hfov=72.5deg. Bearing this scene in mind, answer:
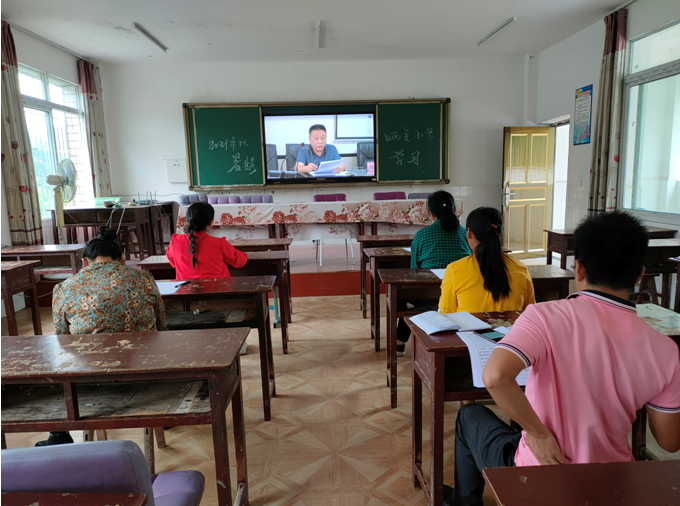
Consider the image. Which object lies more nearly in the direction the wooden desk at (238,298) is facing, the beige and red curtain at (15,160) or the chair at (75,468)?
the chair

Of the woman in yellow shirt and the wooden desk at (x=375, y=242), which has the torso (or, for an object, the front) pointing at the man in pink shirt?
the wooden desk

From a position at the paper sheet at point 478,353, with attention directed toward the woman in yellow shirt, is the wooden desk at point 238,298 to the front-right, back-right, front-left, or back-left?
front-left

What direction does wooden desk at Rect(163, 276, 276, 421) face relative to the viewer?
toward the camera

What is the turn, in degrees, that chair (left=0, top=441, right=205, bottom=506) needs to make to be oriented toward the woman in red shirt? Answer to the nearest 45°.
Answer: approximately 45° to its left

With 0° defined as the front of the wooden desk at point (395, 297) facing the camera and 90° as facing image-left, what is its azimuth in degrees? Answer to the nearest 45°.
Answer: approximately 0°

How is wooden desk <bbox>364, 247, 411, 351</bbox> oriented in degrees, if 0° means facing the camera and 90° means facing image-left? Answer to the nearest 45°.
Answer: approximately 0°

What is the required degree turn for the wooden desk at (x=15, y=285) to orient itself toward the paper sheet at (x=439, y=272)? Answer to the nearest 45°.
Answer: approximately 45° to its left

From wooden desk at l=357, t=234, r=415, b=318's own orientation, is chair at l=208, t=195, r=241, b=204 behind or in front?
behind

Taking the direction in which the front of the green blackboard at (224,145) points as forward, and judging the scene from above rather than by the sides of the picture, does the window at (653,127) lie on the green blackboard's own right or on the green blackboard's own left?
on the green blackboard's own left

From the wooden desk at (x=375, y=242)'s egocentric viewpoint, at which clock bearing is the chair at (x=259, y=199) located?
The chair is roughly at 5 o'clock from the wooden desk.

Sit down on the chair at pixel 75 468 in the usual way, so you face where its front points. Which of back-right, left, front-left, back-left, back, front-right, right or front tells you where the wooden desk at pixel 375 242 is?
front

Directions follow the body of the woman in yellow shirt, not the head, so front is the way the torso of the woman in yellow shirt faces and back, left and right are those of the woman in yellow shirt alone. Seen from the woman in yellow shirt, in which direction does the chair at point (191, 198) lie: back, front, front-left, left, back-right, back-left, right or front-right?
front-left

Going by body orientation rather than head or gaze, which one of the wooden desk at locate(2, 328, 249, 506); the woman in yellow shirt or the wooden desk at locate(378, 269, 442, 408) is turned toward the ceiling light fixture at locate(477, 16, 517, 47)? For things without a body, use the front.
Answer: the woman in yellow shirt

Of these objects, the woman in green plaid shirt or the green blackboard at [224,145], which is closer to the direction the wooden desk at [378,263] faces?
the woman in green plaid shirt

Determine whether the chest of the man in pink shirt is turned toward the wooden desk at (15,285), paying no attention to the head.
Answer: no

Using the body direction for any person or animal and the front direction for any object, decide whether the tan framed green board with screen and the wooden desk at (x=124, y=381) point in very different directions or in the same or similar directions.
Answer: same or similar directions

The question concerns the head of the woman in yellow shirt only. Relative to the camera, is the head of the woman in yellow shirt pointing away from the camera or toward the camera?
away from the camera

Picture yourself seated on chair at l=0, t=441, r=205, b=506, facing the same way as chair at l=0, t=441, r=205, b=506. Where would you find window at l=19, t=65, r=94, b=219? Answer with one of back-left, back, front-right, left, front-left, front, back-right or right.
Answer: front-left

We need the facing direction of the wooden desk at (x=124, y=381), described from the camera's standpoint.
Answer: facing the viewer

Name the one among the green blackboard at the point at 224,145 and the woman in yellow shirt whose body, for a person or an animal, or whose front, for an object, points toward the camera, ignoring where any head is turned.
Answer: the green blackboard

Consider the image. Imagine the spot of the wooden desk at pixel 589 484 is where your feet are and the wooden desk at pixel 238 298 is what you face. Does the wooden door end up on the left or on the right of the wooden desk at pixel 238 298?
right

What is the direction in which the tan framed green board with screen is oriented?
toward the camera

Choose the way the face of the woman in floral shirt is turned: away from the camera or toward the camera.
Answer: away from the camera
